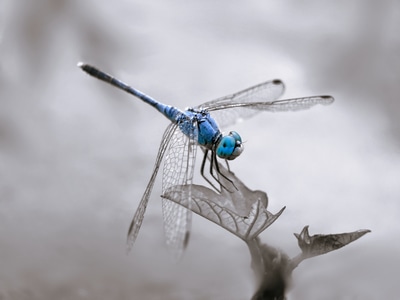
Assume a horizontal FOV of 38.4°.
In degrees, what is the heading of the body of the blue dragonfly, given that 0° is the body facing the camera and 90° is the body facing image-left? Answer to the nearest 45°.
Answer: approximately 315°
